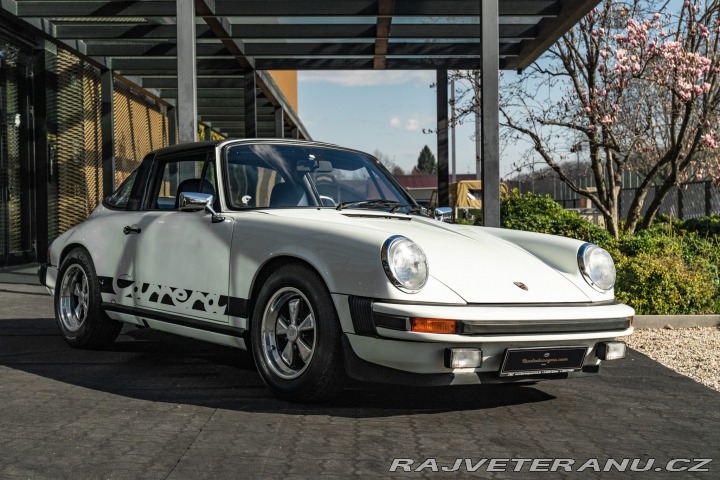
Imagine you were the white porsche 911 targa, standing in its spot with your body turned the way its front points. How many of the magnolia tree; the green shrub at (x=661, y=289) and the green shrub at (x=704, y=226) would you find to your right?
0

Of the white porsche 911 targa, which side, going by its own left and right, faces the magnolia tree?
left

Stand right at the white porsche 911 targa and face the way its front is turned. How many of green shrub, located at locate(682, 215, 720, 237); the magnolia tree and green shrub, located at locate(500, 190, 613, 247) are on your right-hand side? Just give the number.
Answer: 0

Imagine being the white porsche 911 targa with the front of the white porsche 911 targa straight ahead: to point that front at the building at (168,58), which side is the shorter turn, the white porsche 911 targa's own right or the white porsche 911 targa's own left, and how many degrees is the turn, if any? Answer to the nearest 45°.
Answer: approximately 135° to the white porsche 911 targa's own left

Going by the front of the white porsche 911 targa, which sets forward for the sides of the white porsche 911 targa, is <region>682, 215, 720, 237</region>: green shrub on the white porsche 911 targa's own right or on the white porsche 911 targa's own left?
on the white porsche 911 targa's own left

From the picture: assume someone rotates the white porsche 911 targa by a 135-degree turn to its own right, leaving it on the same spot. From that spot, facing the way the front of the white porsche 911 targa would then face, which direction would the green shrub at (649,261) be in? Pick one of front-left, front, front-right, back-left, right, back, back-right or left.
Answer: back-right

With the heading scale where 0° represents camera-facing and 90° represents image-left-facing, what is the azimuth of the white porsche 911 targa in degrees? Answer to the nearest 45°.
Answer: approximately 315°
